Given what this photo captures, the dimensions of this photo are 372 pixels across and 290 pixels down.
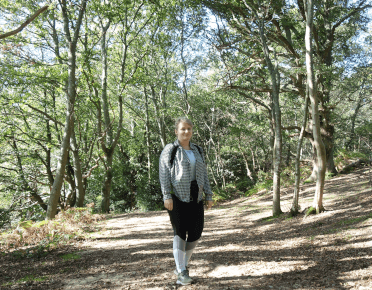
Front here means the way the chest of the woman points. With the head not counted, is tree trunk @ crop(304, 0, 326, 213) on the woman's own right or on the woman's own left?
on the woman's own left

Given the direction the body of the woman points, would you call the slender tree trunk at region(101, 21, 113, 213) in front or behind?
behind

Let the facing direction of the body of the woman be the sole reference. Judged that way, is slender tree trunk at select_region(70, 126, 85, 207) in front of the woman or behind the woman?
behind

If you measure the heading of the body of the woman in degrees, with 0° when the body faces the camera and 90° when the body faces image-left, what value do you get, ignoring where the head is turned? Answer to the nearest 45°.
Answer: approximately 315°
